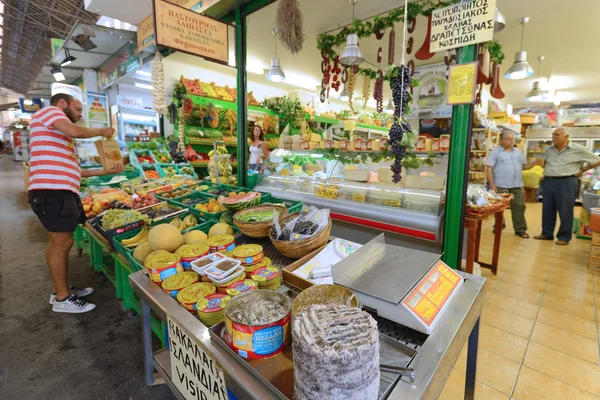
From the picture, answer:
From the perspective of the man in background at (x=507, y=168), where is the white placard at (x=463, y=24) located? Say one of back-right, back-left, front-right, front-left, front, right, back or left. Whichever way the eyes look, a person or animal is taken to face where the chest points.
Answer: front-right

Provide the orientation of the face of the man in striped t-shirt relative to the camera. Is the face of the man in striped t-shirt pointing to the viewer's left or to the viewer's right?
to the viewer's right

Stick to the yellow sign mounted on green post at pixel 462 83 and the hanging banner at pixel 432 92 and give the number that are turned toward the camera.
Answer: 2

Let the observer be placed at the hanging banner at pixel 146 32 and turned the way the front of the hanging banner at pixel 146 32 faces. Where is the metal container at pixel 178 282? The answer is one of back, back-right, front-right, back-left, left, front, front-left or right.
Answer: front-left

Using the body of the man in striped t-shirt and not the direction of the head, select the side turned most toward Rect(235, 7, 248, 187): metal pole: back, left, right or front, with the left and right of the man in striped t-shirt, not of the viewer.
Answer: front

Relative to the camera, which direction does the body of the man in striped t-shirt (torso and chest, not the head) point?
to the viewer's right

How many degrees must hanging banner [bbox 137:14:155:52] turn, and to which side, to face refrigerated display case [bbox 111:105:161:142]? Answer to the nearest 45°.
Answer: approximately 135° to its right

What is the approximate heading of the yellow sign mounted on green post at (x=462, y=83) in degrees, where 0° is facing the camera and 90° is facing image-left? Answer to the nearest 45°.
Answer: approximately 0°

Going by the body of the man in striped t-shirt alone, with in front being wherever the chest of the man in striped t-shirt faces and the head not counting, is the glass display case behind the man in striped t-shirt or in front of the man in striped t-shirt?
in front
